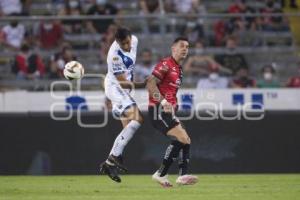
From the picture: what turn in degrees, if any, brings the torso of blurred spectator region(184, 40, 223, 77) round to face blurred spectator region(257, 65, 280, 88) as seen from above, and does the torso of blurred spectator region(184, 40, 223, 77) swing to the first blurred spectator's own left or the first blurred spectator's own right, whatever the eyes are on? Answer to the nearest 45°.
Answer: approximately 90° to the first blurred spectator's own left

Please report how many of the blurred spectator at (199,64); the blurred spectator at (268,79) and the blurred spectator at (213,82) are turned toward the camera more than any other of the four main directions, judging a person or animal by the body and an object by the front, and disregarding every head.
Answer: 3

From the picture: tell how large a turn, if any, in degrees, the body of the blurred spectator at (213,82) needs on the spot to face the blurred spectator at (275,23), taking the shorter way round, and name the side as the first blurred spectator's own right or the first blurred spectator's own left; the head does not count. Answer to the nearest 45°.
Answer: approximately 135° to the first blurred spectator's own left

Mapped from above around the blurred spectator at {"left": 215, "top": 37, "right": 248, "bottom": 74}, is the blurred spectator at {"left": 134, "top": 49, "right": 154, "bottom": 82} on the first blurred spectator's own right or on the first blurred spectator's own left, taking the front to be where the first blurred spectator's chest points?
on the first blurred spectator's own right

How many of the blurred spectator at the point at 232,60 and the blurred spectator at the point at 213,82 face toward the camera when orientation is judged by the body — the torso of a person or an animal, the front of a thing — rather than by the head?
2

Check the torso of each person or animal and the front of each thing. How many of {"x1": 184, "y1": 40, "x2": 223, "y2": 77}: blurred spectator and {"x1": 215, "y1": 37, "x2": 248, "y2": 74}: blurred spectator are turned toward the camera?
2
